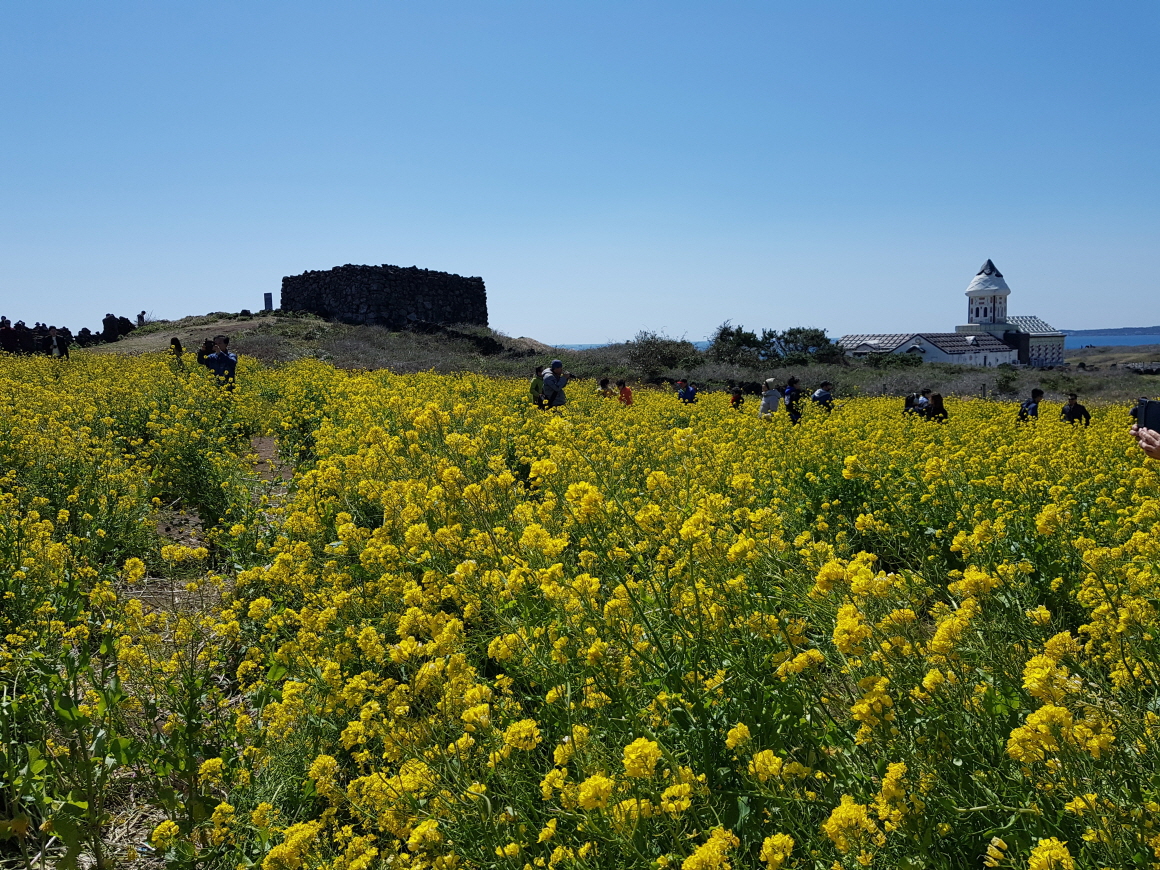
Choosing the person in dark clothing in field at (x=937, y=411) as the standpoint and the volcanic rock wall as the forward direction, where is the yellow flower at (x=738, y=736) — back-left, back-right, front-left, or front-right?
back-left
